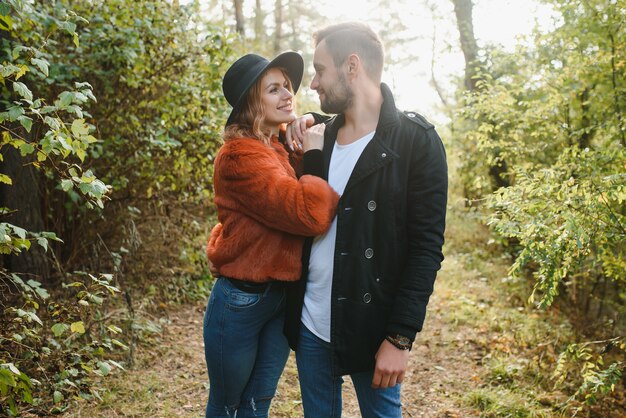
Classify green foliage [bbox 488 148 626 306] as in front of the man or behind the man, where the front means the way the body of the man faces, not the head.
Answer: behind

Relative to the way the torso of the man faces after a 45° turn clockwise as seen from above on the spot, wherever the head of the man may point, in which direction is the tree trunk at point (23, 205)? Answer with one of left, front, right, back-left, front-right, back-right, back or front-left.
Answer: front-right

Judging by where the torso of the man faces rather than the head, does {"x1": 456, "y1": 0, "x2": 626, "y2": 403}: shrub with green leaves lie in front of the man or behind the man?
behind

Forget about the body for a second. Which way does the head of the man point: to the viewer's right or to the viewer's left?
to the viewer's left

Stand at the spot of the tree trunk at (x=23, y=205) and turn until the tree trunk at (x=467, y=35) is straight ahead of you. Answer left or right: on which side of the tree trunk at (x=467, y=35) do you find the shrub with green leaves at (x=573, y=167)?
right

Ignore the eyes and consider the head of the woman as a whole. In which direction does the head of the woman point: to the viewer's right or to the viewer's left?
to the viewer's right

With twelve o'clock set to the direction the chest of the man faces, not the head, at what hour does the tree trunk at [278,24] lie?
The tree trunk is roughly at 4 o'clock from the man.

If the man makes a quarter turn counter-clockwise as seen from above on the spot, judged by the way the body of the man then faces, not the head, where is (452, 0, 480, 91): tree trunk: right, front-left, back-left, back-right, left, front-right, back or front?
back-left

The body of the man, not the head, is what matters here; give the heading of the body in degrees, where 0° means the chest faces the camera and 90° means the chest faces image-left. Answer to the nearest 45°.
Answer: approximately 45°
